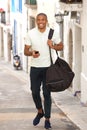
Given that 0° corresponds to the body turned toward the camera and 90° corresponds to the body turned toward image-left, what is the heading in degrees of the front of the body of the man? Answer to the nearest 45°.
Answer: approximately 0°
